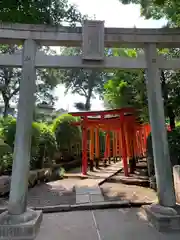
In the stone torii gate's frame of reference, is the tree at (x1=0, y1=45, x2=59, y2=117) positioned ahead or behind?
behind

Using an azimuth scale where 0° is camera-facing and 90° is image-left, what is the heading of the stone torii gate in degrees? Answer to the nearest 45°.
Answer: approximately 0°

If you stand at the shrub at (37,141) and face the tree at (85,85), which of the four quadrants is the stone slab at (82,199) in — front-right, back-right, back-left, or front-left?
back-right

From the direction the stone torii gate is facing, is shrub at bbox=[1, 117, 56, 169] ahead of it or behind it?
behind

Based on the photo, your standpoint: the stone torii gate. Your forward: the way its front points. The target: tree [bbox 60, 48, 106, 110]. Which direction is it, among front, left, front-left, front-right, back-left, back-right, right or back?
back
